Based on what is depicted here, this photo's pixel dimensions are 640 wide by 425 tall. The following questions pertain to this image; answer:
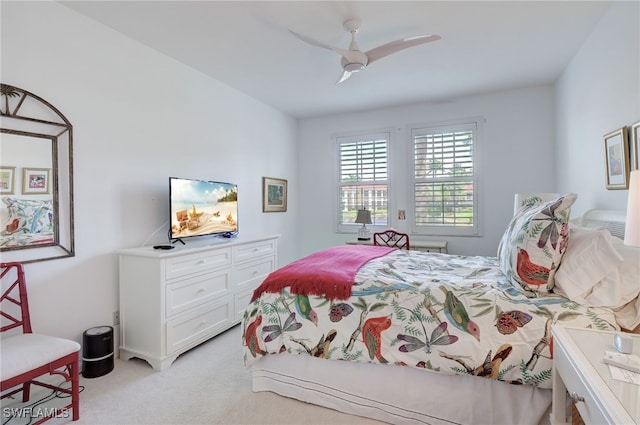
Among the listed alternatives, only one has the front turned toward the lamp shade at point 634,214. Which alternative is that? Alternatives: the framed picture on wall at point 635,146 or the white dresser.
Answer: the white dresser

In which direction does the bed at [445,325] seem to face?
to the viewer's left

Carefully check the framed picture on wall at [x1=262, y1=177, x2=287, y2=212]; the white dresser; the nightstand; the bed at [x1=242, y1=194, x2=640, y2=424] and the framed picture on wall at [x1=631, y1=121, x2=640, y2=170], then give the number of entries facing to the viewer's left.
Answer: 3

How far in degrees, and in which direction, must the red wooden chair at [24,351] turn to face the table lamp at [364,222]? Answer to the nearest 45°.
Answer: approximately 45° to its left

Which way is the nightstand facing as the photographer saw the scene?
facing to the left of the viewer

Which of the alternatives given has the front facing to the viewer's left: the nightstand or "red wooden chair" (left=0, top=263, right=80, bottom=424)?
the nightstand

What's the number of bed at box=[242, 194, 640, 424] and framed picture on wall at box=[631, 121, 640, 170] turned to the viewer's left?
2

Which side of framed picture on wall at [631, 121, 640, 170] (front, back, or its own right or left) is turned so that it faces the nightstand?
left

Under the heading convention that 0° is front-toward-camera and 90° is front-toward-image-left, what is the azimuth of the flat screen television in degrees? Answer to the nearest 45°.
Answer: approximately 315°

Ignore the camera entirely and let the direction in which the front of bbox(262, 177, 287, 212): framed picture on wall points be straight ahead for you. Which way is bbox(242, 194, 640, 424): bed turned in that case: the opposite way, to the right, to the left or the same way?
the opposite way

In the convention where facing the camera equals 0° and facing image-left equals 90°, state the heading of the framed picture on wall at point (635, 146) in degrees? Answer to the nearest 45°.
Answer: approximately 90°

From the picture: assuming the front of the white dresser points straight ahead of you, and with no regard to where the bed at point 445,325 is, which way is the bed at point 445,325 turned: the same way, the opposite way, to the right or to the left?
the opposite way
